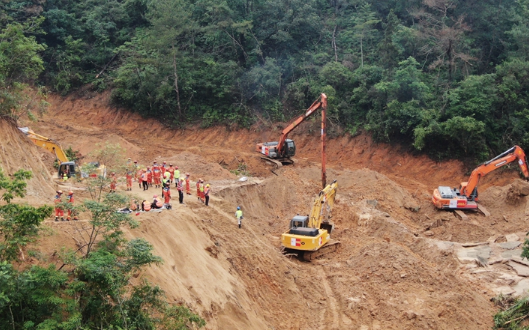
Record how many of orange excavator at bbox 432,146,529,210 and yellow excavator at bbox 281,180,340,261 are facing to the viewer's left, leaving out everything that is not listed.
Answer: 0

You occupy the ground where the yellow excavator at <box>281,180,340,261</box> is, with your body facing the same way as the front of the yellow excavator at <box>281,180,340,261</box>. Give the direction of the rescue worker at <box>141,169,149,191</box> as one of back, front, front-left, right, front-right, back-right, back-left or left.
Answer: back-left

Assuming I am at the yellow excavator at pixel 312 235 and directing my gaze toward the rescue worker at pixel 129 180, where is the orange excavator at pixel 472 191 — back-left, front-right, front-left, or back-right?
back-right

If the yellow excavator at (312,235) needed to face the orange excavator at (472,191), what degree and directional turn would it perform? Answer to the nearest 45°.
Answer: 0° — it already faces it

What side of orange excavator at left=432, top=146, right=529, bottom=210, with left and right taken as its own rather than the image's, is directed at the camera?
right

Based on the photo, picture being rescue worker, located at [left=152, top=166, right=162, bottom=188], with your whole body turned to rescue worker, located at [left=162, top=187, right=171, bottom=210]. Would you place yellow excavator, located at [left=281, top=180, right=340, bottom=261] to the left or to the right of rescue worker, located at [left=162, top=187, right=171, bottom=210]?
left

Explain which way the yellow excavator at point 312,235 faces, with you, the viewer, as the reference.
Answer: facing away from the viewer and to the right of the viewer
